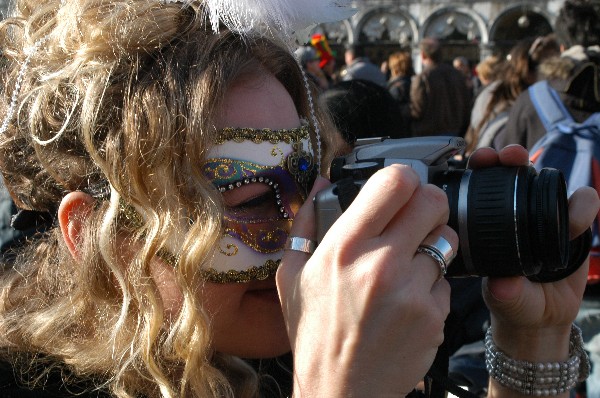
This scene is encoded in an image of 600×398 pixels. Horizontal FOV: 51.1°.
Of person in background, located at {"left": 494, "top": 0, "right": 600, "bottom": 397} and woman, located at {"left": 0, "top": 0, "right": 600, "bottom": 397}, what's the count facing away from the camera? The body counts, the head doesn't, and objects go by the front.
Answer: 1

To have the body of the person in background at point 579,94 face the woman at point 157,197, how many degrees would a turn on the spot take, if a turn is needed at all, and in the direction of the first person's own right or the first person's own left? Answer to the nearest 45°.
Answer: approximately 180°

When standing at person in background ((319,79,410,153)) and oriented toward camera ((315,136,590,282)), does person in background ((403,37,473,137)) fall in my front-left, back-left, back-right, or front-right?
back-left

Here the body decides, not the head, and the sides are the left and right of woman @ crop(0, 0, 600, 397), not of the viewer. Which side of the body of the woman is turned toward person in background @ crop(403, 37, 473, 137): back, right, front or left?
left

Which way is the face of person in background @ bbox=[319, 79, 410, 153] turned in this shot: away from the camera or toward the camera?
away from the camera

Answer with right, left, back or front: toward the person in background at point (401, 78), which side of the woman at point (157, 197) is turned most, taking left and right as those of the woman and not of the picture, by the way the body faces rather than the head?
left

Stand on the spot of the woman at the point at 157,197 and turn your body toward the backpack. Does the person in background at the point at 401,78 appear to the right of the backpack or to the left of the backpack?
left

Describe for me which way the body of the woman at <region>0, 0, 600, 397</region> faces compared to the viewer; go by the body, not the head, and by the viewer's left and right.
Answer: facing to the right of the viewer

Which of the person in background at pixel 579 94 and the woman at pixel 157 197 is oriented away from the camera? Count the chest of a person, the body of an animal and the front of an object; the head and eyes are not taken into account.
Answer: the person in background

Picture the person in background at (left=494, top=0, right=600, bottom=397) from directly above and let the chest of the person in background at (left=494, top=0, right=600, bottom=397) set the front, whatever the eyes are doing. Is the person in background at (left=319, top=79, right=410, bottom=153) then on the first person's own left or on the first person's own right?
on the first person's own left

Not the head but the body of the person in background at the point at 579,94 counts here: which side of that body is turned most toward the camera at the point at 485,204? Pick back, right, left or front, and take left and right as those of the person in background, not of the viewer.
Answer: back

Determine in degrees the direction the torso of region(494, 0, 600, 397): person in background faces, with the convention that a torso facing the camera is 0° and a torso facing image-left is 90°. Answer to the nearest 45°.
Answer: approximately 180°
